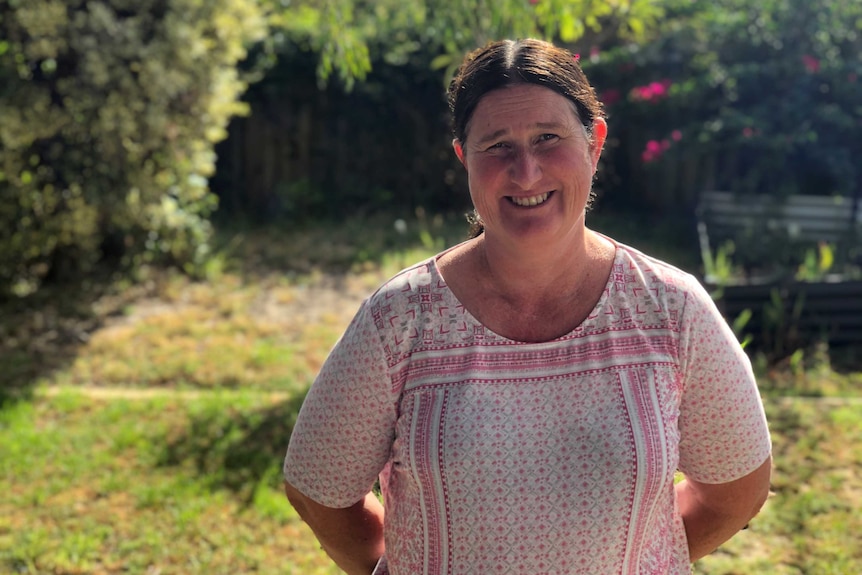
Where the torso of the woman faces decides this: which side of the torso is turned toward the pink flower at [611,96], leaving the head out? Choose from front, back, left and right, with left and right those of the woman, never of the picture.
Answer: back

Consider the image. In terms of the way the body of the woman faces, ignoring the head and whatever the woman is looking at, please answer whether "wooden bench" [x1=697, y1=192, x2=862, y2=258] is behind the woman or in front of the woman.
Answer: behind

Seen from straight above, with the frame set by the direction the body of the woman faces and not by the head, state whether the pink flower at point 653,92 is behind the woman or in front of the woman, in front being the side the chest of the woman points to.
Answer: behind

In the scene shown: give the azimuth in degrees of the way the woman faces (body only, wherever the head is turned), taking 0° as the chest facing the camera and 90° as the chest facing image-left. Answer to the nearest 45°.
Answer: approximately 0°

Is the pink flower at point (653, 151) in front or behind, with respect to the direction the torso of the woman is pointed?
behind

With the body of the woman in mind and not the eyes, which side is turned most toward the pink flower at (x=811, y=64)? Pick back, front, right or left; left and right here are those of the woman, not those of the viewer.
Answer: back
